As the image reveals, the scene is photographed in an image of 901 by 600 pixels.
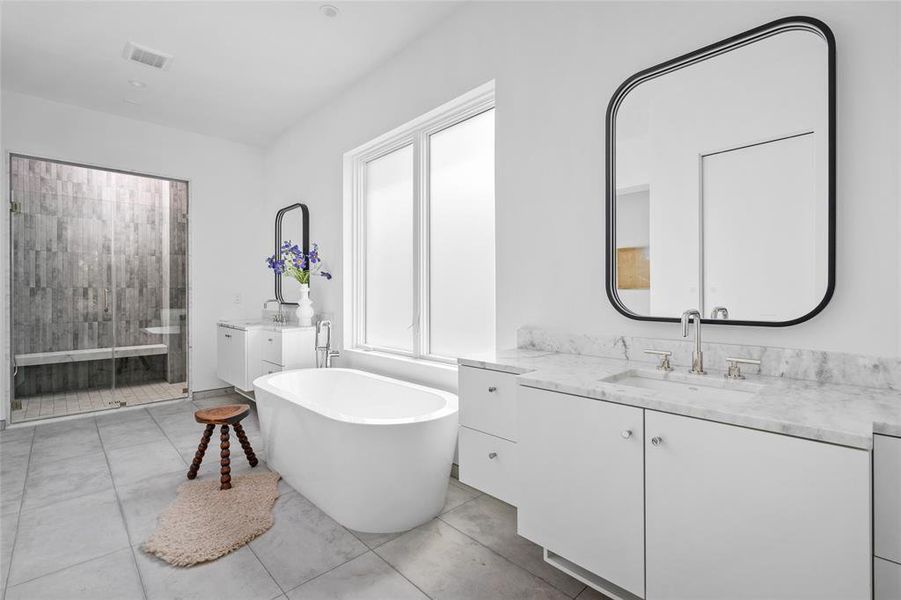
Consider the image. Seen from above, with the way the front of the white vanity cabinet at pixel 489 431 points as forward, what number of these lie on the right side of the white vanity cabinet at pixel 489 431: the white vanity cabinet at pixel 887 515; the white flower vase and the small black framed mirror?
2

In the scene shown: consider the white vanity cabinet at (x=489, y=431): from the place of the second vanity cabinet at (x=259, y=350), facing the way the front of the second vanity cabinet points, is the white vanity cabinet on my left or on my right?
on my left

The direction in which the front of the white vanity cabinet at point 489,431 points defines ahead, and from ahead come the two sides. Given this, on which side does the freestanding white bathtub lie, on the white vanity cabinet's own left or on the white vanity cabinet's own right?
on the white vanity cabinet's own right

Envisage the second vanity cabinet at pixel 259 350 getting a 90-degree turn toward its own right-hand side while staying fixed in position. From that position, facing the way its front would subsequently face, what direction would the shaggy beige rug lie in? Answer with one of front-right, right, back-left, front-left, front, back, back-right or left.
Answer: back-left

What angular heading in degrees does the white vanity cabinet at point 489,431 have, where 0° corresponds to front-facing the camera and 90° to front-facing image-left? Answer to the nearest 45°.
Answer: approximately 45°

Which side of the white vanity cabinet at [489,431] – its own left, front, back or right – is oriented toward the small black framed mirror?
right

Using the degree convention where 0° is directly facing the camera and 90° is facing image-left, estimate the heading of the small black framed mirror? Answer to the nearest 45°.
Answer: approximately 45°
